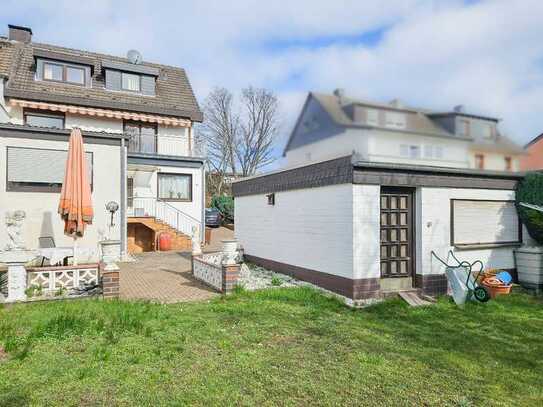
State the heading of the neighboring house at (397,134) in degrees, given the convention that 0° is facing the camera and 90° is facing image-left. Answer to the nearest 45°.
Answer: approximately 315°

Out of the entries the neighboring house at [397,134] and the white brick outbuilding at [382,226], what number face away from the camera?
0
